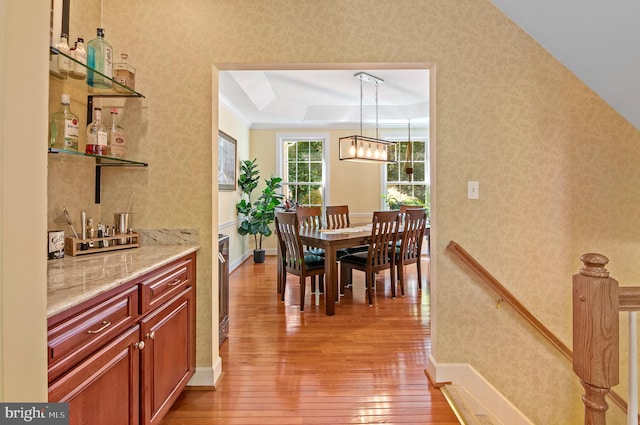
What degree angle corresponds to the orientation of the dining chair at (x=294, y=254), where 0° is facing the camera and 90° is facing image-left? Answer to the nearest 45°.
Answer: approximately 225°

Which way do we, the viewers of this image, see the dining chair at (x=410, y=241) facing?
facing away from the viewer and to the left of the viewer

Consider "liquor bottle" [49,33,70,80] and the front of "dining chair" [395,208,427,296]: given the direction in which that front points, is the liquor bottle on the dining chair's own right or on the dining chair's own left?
on the dining chair's own left

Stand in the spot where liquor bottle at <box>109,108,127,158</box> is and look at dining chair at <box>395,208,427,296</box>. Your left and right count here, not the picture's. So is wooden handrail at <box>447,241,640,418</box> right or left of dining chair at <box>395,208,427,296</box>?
right

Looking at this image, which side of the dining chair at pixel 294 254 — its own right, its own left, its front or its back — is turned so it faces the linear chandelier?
front

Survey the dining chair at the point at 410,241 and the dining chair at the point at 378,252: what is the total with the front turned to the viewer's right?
0

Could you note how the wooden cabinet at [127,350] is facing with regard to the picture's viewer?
facing the viewer and to the right of the viewer

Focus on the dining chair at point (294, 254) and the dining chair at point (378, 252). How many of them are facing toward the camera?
0

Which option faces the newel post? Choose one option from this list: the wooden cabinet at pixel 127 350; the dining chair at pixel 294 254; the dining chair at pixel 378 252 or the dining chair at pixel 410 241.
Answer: the wooden cabinet

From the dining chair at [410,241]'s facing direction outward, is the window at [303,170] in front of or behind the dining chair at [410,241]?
in front

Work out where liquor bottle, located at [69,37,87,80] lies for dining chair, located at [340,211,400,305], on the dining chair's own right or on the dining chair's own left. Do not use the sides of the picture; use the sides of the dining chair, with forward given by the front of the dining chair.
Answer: on the dining chair's own left

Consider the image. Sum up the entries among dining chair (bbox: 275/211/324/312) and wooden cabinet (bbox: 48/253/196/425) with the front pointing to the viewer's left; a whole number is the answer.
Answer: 0
